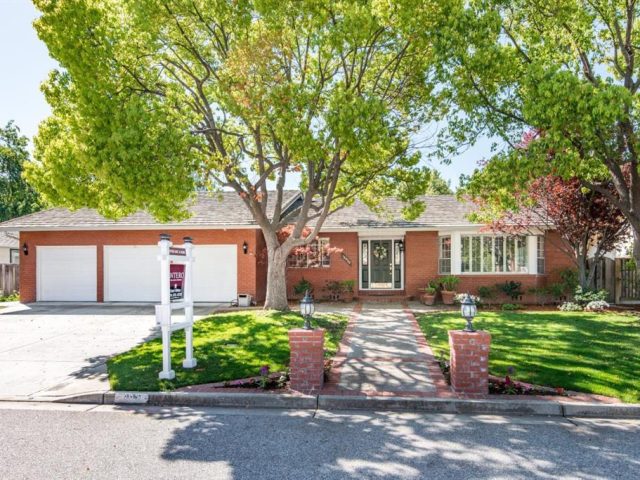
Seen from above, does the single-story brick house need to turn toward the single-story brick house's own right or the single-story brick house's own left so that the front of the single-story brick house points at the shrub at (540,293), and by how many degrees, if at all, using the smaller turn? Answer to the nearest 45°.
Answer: approximately 90° to the single-story brick house's own left

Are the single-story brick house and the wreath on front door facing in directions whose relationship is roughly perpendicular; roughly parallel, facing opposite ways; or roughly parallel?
roughly parallel

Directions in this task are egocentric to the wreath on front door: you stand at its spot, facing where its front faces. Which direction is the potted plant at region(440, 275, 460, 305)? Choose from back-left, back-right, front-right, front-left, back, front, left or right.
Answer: front-left

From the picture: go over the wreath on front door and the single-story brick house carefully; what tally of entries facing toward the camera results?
2

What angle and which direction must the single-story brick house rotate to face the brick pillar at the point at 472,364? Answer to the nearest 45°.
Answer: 0° — it already faces it

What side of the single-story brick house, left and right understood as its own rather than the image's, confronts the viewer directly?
front

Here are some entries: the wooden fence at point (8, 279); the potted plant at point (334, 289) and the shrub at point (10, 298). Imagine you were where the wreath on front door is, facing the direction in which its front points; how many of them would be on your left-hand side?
0

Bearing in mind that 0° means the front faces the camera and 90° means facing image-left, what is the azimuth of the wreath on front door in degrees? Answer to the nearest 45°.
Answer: approximately 0°

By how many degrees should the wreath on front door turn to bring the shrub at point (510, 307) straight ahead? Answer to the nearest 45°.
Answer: approximately 45° to its left

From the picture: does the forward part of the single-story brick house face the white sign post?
yes

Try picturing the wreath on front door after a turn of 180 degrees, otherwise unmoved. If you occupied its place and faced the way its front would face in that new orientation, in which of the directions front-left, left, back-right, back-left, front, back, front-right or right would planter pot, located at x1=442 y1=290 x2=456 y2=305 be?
back-right

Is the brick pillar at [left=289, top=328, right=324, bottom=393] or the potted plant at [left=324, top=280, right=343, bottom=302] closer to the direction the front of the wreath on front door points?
the brick pillar
